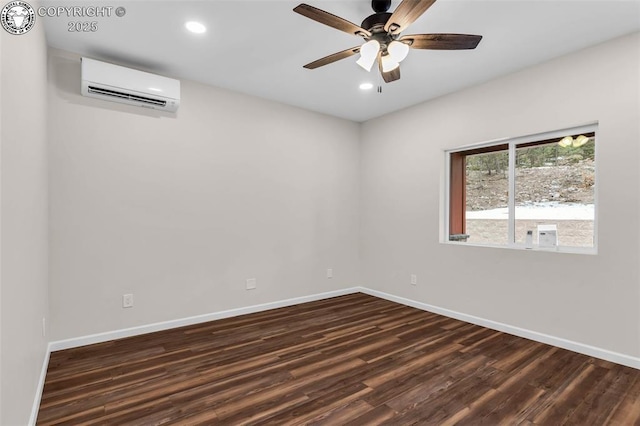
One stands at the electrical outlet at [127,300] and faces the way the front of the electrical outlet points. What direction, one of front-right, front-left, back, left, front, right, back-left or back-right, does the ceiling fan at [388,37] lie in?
front-left

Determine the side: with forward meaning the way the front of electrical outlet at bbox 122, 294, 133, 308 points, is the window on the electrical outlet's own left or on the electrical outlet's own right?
on the electrical outlet's own left

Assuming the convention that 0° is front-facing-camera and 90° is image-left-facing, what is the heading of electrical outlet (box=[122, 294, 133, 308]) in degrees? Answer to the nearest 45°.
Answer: approximately 0°
